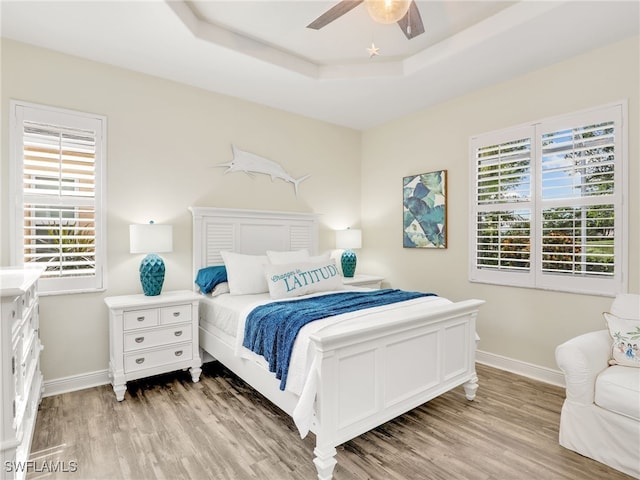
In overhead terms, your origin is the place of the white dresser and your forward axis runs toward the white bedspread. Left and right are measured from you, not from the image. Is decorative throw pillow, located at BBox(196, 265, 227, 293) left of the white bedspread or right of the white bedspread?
left

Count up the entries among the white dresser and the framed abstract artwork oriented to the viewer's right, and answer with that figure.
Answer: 1

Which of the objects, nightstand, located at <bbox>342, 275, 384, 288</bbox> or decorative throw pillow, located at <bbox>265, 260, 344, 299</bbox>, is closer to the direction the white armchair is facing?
the decorative throw pillow

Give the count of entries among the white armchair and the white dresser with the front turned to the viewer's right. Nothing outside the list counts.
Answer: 1

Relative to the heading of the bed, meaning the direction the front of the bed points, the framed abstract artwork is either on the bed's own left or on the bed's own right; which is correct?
on the bed's own left

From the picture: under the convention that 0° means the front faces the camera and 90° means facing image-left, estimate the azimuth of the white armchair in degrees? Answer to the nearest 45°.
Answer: approximately 45°

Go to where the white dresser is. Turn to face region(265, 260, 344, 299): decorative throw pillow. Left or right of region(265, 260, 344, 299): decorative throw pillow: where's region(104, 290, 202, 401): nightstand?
left

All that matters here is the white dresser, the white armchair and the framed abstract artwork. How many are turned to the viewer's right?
1

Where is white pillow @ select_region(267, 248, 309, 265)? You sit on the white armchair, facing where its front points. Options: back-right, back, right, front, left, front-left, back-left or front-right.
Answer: front-right

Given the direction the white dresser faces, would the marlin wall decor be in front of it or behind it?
in front

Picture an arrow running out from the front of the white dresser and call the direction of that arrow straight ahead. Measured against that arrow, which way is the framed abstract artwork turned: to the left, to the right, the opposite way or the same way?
the opposite way

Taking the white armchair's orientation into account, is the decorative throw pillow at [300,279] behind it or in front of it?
in front

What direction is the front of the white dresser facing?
to the viewer's right

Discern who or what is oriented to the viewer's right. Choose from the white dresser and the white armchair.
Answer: the white dresser
